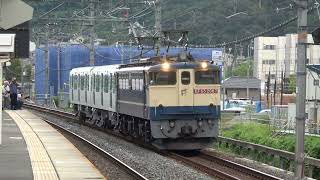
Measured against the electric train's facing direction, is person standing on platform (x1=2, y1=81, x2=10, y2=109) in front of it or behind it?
behind

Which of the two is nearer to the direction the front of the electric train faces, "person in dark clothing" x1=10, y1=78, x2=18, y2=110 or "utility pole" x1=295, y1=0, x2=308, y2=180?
the utility pole

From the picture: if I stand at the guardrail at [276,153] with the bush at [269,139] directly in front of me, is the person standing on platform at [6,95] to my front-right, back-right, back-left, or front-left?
front-left

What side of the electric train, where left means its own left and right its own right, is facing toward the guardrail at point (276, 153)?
front

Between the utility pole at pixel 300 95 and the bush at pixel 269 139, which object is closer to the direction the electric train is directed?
the utility pole

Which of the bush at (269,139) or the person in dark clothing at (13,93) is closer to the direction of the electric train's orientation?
the bush

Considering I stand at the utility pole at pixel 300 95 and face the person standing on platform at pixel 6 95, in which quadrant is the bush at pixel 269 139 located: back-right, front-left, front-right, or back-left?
front-right

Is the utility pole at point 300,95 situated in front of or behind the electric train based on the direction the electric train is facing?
in front

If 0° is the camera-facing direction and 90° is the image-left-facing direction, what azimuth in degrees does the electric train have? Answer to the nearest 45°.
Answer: approximately 315°
